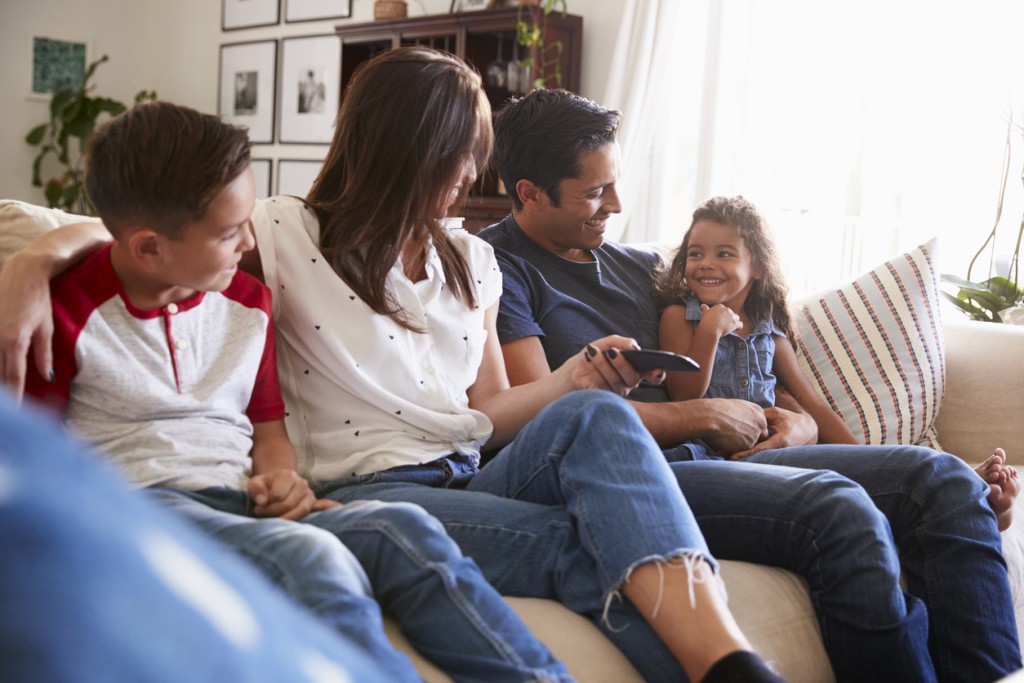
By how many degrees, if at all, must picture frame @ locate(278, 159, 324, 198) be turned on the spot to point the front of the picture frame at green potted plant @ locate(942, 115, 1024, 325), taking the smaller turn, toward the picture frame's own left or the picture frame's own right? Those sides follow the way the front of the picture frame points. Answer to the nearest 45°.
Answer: approximately 45° to the picture frame's own left

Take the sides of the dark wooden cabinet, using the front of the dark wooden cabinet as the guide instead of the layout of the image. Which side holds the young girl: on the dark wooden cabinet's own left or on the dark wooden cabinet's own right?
on the dark wooden cabinet's own left

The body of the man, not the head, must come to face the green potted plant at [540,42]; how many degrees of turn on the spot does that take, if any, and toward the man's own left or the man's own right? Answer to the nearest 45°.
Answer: approximately 135° to the man's own left

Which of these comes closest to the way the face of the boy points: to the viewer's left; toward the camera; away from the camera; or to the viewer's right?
to the viewer's right

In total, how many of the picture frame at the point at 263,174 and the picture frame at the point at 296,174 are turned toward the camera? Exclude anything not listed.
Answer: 2

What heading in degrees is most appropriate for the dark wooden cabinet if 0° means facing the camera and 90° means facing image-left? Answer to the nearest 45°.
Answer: approximately 45°

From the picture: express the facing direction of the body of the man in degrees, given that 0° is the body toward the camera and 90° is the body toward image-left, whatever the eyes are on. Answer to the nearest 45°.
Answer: approximately 315°

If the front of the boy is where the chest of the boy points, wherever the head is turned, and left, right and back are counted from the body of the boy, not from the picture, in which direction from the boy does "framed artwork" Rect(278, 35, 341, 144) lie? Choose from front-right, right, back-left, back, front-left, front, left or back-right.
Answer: back-left
